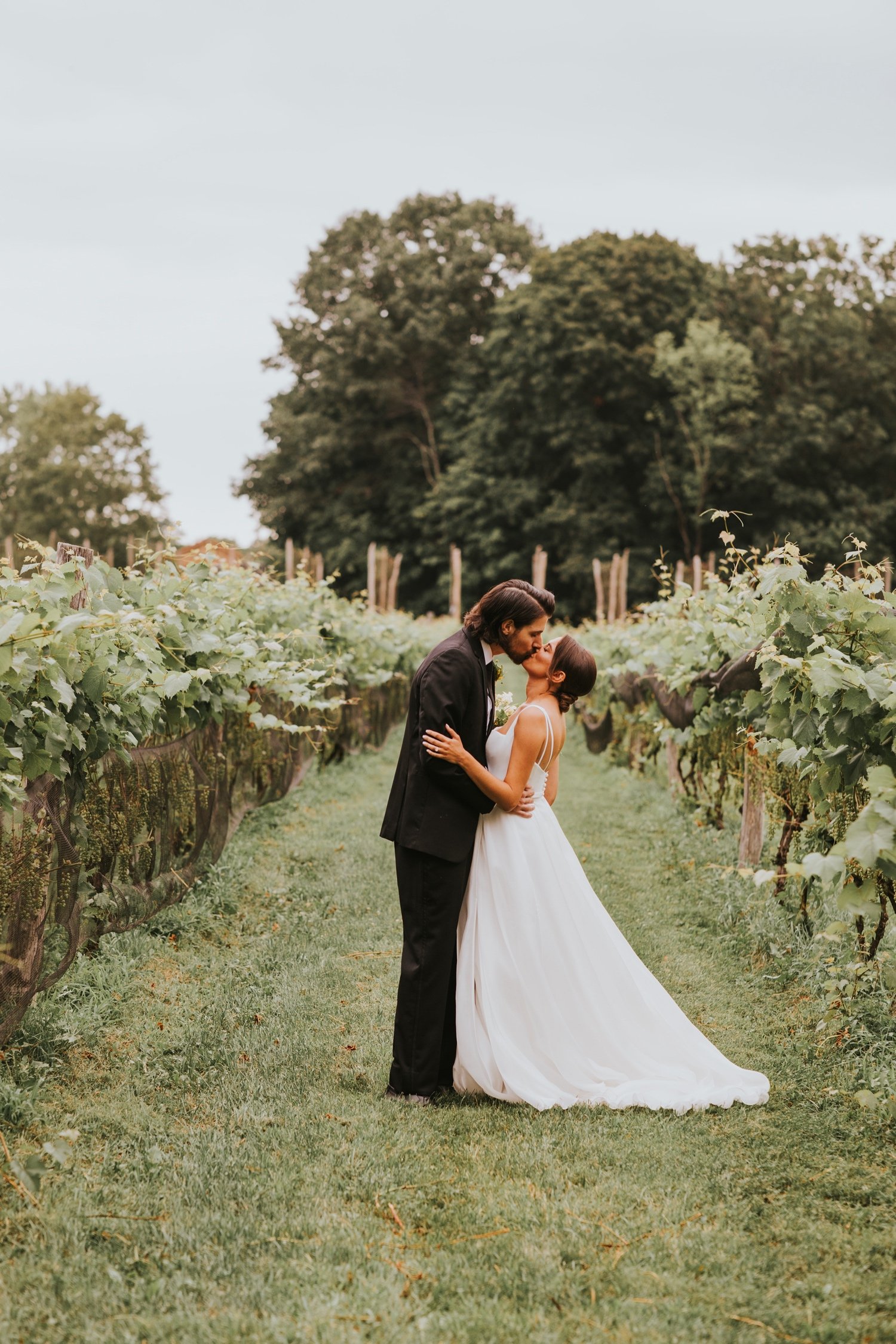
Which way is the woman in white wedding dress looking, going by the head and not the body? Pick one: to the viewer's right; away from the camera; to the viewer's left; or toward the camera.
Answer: to the viewer's left

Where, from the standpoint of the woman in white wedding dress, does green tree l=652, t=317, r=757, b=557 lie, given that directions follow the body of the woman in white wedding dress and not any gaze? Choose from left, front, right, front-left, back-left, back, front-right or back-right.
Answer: right

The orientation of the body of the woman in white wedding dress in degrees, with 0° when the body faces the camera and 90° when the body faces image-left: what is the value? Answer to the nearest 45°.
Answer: approximately 90°

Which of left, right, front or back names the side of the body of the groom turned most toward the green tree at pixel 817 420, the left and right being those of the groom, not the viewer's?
left

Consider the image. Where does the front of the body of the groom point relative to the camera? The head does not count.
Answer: to the viewer's right

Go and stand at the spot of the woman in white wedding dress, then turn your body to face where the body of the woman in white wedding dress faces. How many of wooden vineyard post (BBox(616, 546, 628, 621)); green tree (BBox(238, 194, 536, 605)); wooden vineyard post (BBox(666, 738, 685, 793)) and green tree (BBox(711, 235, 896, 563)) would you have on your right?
4

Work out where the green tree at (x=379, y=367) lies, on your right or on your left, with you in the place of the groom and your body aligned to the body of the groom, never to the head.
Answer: on your left

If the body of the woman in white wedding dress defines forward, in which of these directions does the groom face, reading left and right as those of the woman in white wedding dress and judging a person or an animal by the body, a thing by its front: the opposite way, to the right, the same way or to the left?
the opposite way

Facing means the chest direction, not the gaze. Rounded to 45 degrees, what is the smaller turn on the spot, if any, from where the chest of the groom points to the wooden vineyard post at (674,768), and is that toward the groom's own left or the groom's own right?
approximately 90° to the groom's own left

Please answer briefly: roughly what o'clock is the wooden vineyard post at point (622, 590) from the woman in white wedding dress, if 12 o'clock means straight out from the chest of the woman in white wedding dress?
The wooden vineyard post is roughly at 3 o'clock from the woman in white wedding dress.

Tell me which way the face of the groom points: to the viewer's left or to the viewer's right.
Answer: to the viewer's right

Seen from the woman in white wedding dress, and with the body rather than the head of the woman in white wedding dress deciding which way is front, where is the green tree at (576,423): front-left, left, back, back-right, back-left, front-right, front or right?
right

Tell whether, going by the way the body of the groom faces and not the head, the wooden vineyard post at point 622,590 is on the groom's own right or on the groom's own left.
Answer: on the groom's own left

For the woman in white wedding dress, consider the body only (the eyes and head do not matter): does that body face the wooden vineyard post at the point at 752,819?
no

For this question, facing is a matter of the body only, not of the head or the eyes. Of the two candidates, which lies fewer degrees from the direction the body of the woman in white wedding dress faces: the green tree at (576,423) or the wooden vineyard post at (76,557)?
the wooden vineyard post
